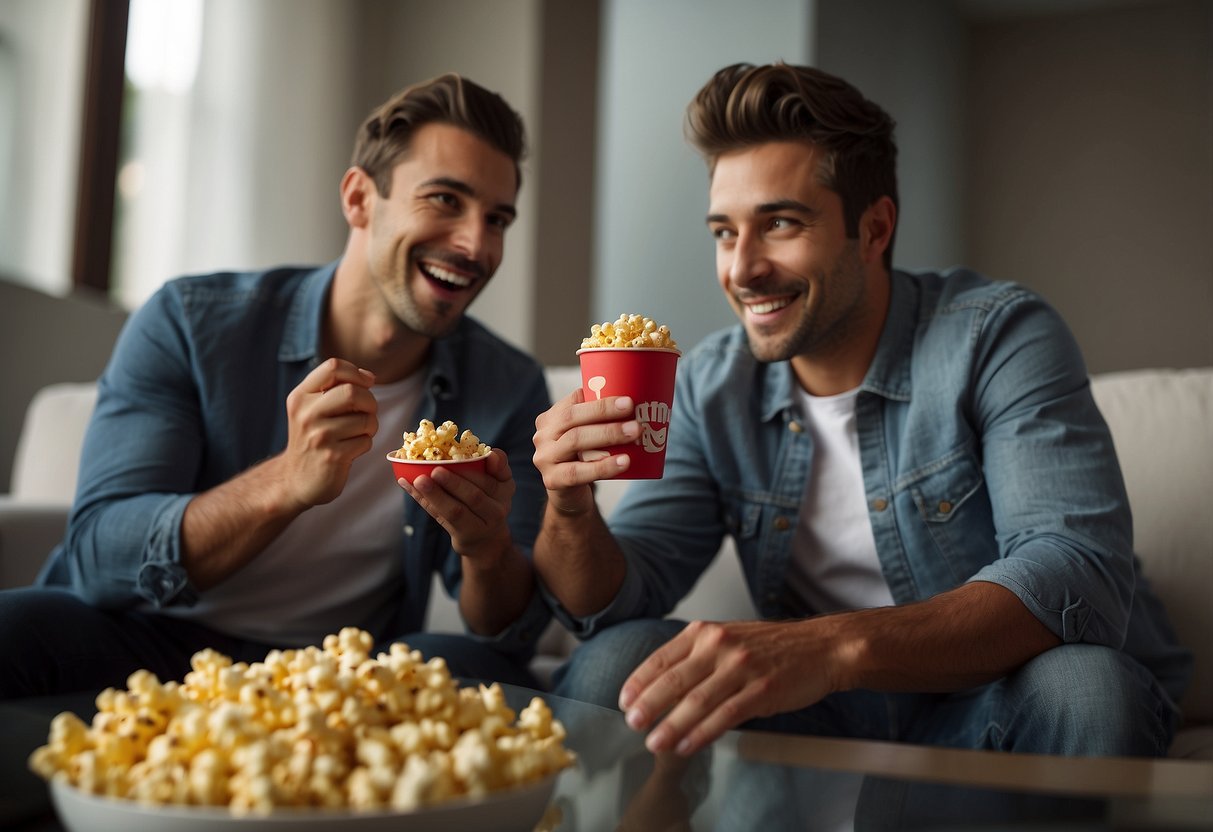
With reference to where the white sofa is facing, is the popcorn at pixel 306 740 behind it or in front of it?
in front

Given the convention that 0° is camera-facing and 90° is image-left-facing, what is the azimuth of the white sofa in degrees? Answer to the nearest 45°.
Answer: approximately 0°

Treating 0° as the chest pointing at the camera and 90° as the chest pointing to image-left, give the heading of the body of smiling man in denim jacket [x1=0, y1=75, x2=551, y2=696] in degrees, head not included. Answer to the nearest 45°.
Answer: approximately 315°

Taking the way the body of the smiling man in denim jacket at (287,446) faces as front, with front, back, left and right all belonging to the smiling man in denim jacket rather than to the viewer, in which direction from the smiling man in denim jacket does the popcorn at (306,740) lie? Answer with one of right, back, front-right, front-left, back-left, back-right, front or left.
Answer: front-right

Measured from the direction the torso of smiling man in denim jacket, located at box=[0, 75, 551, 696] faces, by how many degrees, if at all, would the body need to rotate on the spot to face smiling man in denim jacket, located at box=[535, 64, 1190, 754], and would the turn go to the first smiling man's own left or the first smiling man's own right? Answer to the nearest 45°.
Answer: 0° — they already face them

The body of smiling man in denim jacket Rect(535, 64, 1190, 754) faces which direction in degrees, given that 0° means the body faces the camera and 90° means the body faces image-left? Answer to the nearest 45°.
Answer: approximately 45°

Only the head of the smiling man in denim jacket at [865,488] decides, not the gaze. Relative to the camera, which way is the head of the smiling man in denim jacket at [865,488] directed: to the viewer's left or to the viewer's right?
to the viewer's left
